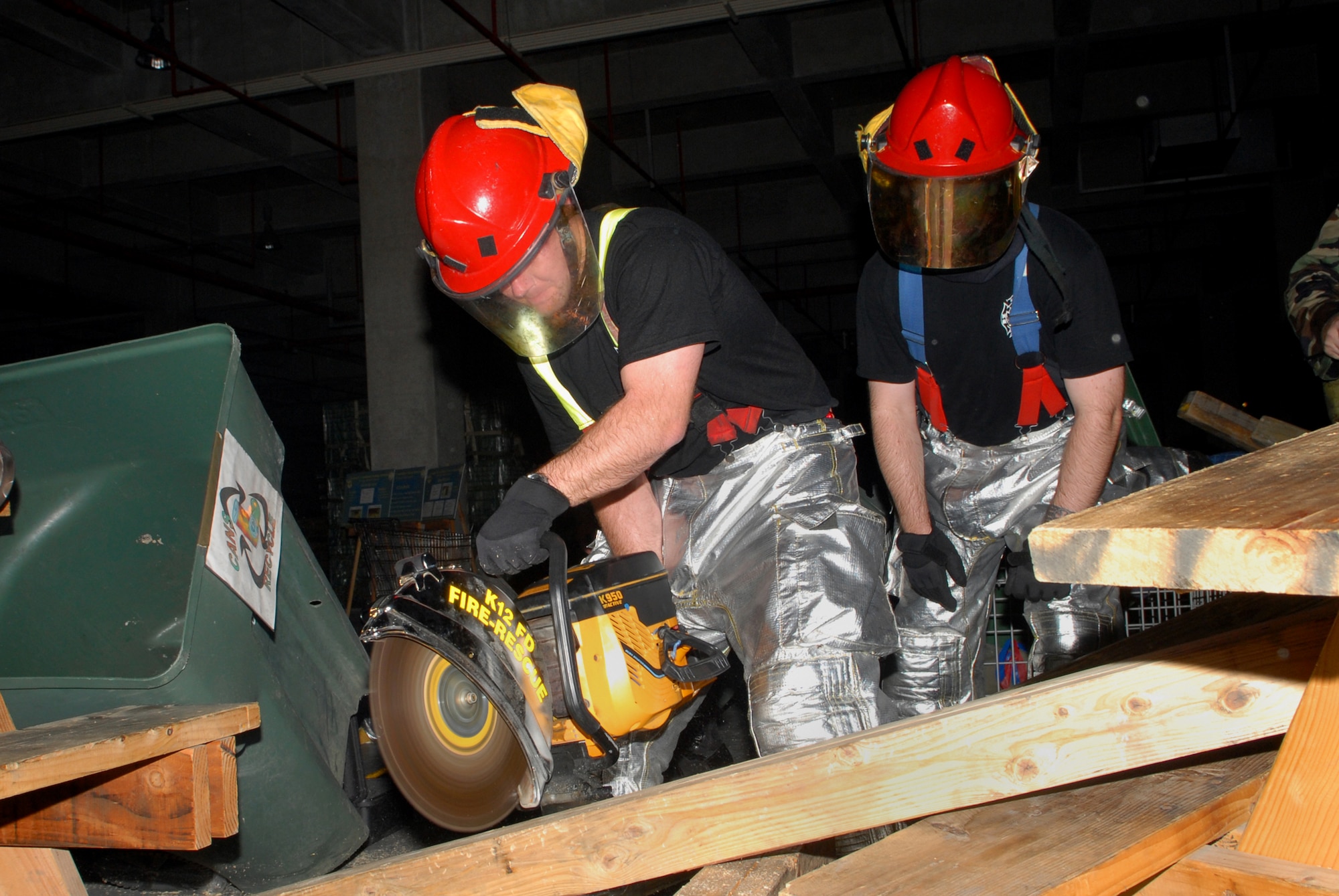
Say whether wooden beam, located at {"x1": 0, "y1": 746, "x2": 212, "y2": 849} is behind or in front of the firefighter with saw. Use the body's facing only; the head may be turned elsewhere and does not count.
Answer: in front

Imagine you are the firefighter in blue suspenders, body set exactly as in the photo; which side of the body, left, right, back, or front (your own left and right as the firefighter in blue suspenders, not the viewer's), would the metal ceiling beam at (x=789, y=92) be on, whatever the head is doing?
back

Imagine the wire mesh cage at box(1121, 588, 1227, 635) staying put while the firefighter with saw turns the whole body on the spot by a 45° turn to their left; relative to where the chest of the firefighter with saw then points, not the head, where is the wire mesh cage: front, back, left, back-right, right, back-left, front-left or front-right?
back-left

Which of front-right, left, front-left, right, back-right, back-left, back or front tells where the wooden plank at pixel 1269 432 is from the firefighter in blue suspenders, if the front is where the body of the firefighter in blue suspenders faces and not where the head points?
back-left

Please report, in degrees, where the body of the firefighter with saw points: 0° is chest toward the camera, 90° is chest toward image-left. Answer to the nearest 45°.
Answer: approximately 45°

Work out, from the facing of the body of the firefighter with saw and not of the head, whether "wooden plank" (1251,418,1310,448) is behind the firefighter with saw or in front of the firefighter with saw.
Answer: behind

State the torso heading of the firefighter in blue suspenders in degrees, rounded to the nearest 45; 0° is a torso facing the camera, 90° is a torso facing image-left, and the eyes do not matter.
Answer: approximately 0°

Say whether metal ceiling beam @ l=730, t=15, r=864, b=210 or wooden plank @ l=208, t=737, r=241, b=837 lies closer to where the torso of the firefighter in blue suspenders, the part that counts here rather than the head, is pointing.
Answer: the wooden plank

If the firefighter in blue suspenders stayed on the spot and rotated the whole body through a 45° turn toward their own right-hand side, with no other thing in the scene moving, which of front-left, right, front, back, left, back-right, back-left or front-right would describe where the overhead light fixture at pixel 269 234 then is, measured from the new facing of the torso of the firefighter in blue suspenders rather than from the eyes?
right

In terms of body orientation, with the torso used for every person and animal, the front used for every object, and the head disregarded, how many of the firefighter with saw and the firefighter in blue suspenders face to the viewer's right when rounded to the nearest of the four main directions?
0
